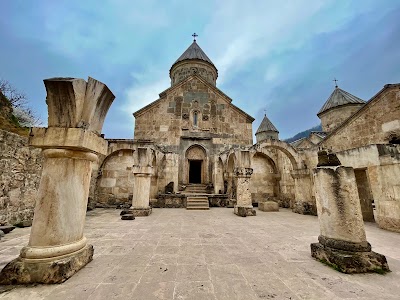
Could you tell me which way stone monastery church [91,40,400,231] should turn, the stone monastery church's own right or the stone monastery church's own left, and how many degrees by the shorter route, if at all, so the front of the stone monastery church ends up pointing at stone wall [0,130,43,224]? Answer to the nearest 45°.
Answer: approximately 45° to the stone monastery church's own right

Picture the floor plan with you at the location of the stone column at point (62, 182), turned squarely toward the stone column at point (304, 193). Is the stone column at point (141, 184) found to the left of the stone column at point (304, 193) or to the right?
left

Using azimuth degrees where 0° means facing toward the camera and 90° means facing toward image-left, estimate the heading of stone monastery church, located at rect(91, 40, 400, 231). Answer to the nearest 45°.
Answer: approximately 0°

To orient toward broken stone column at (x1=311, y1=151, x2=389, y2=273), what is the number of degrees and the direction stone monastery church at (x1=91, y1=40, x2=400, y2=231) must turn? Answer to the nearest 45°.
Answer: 0° — it already faces it

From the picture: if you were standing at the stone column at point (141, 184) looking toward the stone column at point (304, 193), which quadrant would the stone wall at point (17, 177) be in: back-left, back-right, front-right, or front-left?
back-right
